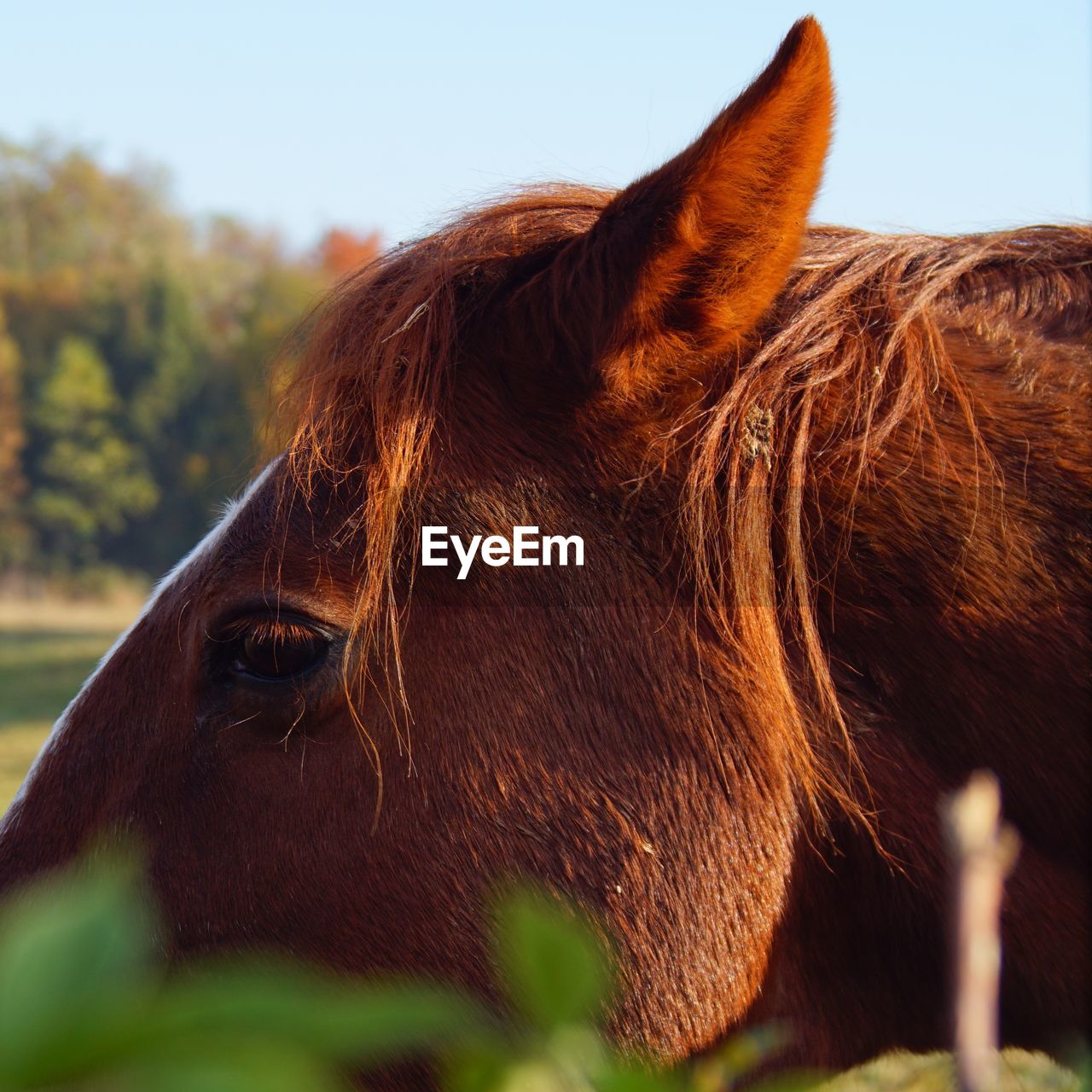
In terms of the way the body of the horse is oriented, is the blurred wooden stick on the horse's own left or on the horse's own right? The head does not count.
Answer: on the horse's own left

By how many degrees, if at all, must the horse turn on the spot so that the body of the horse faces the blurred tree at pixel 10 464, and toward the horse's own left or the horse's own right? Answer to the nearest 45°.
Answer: approximately 45° to the horse's own right

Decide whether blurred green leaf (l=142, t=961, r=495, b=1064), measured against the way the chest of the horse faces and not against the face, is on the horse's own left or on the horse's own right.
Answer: on the horse's own left

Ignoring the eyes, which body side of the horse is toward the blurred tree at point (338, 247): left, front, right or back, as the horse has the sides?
right

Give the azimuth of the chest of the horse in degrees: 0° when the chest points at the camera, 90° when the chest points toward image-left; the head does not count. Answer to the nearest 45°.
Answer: approximately 90°

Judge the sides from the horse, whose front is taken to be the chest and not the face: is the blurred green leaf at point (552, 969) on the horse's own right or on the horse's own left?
on the horse's own left

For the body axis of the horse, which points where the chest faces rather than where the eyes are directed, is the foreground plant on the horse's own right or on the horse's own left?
on the horse's own left

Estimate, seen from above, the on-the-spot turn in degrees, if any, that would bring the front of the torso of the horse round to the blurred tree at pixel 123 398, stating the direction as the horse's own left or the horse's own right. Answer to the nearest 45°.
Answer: approximately 90° to the horse's own right

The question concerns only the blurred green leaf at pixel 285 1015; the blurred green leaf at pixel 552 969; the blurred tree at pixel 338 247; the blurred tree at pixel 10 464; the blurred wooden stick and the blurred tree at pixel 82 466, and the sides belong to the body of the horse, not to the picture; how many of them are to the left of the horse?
3
